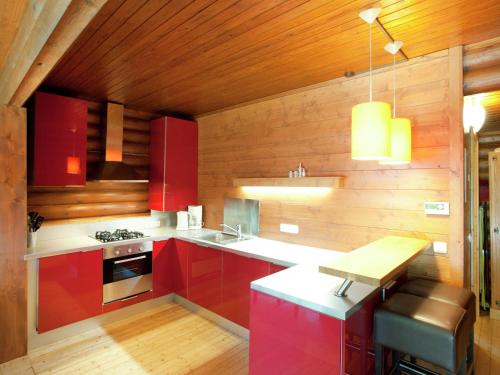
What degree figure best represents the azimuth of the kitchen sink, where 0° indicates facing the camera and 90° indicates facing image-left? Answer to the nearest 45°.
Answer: approximately 45°

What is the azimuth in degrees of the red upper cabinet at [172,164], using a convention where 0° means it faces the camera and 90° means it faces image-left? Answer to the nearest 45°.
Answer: approximately 315°

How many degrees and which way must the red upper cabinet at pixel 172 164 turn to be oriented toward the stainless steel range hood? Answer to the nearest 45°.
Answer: approximately 135° to its right

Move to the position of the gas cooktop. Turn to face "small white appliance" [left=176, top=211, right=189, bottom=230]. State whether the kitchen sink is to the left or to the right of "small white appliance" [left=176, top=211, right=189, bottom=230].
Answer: right

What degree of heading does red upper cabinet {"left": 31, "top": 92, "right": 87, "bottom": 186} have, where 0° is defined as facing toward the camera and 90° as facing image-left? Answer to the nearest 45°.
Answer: approximately 315°

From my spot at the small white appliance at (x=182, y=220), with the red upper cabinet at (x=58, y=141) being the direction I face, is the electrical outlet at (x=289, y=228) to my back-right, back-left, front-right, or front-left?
back-left
